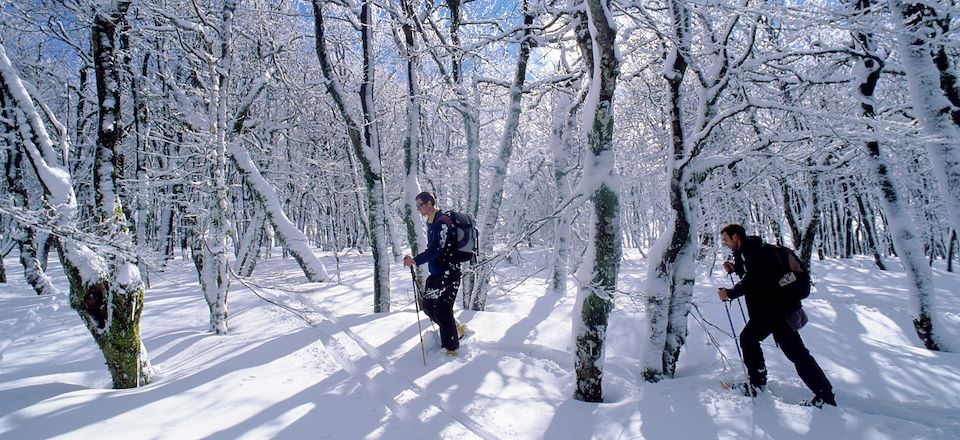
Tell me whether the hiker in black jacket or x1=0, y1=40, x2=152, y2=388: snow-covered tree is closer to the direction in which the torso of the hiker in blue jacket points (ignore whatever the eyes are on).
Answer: the snow-covered tree

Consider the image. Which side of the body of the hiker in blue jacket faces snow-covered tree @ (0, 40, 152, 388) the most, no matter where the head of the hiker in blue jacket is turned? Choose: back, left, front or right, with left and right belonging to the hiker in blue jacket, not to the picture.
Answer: front

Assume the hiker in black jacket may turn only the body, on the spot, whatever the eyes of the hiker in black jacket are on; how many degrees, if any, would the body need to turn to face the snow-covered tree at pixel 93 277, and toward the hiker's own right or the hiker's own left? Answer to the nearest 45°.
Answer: approximately 45° to the hiker's own left

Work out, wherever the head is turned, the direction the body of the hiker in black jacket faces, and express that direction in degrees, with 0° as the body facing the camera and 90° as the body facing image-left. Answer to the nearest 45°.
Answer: approximately 90°

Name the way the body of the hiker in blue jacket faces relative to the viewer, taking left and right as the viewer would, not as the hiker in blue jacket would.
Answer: facing to the left of the viewer

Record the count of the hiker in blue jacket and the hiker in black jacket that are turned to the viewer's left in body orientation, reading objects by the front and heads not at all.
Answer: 2

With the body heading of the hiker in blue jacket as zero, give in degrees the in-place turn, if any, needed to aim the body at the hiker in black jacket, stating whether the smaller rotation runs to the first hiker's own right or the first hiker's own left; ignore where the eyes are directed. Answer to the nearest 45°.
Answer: approximately 135° to the first hiker's own left

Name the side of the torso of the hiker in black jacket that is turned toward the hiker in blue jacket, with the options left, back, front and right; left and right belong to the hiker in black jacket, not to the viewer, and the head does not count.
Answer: front
